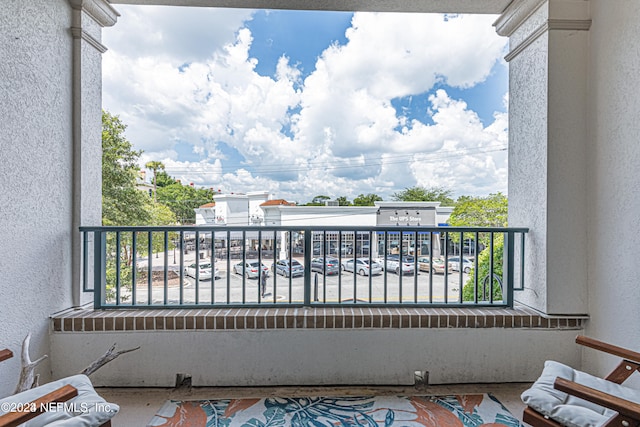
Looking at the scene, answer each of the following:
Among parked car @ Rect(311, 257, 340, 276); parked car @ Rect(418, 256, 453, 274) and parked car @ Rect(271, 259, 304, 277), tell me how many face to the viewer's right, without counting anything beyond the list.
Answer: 0

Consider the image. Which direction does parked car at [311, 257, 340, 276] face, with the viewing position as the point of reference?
facing away from the viewer and to the left of the viewer

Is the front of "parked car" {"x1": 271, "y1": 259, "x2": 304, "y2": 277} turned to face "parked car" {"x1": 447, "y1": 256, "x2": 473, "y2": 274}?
no

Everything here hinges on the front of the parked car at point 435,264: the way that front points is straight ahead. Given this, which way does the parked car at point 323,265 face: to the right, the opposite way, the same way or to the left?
the same way

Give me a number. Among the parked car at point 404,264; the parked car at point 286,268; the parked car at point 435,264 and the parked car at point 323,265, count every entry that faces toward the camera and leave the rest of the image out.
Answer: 0

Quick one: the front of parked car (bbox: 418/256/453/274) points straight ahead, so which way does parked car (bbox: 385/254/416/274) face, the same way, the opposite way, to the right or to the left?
the same way

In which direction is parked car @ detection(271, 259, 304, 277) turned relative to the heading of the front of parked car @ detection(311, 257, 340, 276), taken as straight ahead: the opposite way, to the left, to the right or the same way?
the same way

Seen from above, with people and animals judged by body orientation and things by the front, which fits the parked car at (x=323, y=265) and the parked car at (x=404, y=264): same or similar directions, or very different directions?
same or similar directions

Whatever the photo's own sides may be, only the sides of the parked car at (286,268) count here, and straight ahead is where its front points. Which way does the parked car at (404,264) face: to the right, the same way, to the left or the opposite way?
the same way

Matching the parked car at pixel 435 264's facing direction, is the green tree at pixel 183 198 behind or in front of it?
in front

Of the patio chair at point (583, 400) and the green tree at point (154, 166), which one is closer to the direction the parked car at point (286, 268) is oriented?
the green tree

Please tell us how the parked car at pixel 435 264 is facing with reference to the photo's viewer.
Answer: facing away from the viewer and to the left of the viewer

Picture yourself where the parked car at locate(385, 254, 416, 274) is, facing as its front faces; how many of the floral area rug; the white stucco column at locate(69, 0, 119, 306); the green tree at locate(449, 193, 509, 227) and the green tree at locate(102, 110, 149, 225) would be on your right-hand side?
1
